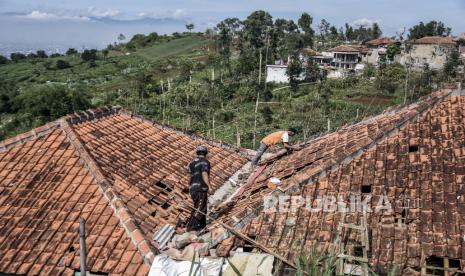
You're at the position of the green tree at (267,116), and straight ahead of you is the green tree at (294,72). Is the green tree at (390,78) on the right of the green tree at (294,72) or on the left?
right

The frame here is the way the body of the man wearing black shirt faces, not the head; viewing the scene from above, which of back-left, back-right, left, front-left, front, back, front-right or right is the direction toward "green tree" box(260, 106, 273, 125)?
front-left

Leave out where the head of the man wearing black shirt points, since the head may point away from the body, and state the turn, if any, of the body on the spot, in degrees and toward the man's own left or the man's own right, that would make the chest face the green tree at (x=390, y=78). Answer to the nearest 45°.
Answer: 0° — they already face it

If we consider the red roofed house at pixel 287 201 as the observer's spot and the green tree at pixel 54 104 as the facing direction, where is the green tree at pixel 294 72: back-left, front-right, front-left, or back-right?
front-right

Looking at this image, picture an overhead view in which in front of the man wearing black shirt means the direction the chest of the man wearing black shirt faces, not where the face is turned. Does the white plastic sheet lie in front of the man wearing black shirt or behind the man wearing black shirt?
behind

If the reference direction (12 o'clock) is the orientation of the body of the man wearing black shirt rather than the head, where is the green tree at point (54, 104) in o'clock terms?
The green tree is roughly at 10 o'clock from the man wearing black shirt.

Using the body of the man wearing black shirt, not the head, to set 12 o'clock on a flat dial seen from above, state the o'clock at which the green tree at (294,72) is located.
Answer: The green tree is roughly at 11 o'clock from the man wearing black shirt.

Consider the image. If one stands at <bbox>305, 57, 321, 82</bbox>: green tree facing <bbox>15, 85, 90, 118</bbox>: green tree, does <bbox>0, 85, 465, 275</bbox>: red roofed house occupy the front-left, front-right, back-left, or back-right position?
front-left
